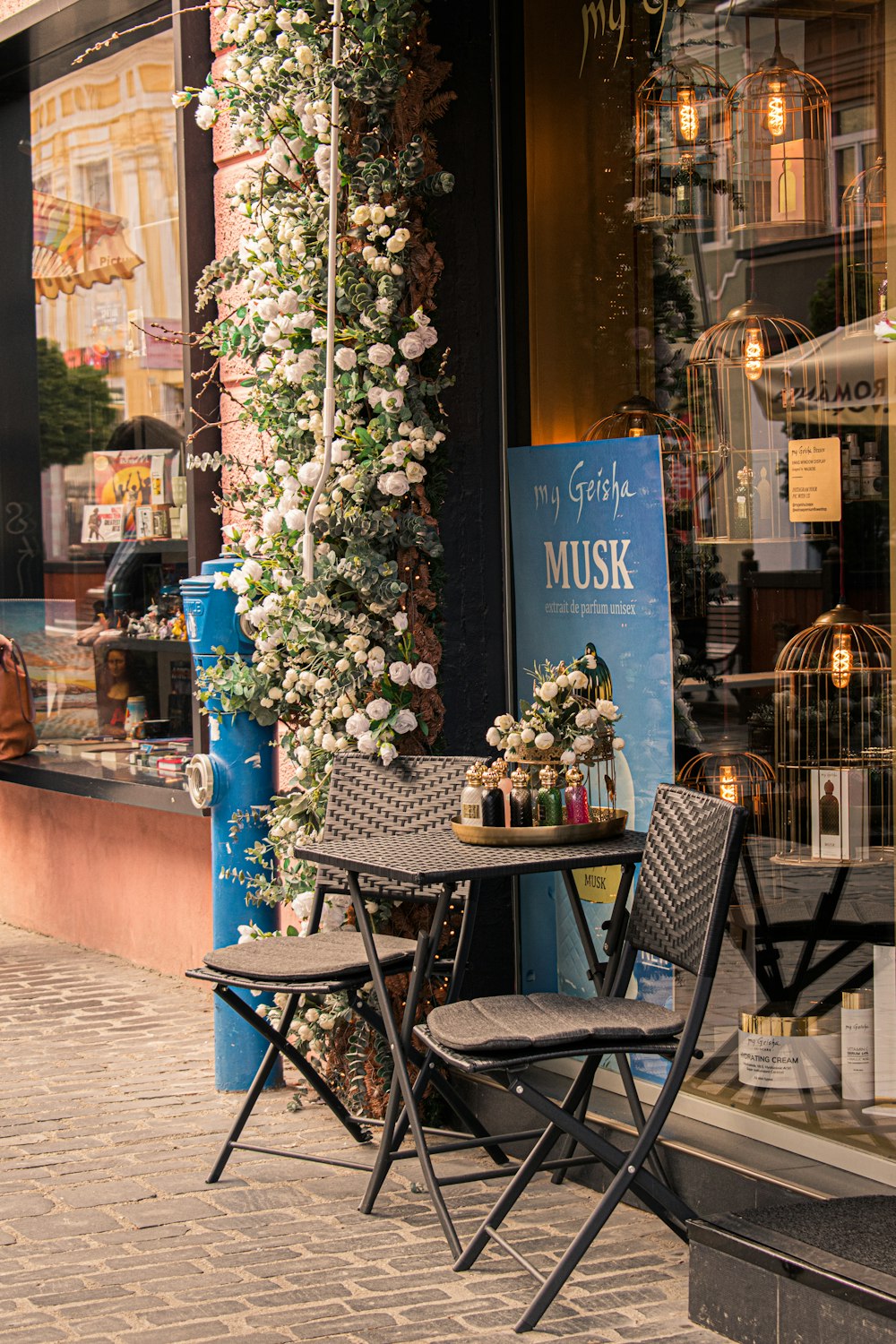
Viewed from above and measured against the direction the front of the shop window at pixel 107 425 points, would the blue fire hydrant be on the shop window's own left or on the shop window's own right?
on the shop window's own left

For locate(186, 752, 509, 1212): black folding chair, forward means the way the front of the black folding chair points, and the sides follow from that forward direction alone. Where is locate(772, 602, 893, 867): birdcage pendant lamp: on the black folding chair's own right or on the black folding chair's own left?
on the black folding chair's own left

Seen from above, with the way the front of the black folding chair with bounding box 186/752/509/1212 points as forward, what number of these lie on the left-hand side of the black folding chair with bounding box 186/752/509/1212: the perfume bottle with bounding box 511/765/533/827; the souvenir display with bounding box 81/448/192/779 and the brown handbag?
1

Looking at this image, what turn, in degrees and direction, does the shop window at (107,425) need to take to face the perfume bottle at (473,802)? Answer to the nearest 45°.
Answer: approximately 45° to its left

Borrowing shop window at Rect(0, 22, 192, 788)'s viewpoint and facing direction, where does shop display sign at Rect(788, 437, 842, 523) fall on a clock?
The shop display sign is roughly at 10 o'clock from the shop window.

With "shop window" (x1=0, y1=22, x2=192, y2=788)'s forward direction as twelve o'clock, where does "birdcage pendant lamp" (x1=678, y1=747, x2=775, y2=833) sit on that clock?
The birdcage pendant lamp is roughly at 10 o'clock from the shop window.

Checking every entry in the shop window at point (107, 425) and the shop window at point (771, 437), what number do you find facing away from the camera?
0

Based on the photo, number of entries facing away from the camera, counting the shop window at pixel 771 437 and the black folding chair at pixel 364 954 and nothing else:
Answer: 0

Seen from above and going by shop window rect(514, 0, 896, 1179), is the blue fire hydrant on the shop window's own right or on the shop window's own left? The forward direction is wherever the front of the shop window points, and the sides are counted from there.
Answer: on the shop window's own right

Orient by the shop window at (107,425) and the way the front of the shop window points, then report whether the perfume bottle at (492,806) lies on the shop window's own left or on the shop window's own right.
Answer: on the shop window's own left

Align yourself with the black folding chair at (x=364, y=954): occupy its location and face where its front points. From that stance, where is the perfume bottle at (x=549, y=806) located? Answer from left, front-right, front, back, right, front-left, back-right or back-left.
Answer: left

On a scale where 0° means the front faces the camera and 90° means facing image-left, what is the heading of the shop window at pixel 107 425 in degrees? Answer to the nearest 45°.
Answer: approximately 45°
